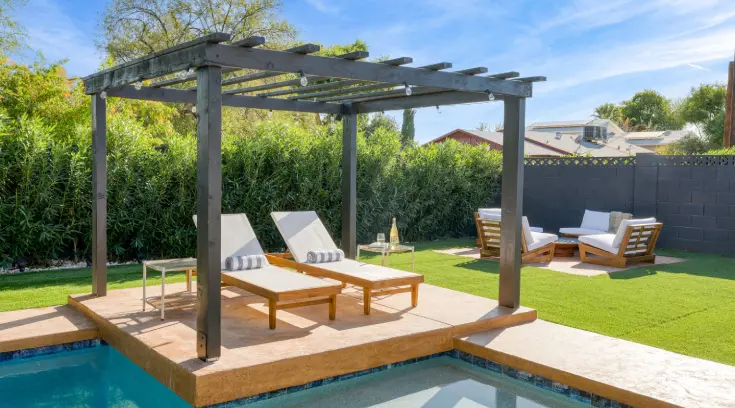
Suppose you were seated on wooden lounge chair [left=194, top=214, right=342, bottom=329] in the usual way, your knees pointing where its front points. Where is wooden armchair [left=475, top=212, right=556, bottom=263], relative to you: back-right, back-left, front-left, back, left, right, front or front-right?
left

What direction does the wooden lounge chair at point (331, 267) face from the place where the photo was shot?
facing the viewer and to the right of the viewer

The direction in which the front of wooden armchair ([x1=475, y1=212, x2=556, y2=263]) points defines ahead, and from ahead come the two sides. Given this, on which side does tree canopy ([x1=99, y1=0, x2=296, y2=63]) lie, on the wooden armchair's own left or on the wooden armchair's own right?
on the wooden armchair's own left

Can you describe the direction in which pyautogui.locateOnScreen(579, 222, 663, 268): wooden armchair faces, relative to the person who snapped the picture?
facing away from the viewer and to the left of the viewer

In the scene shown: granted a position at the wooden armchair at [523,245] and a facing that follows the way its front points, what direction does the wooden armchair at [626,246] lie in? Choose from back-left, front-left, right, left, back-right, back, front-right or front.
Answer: front-right

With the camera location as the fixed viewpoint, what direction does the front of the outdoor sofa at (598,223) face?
facing the viewer and to the left of the viewer

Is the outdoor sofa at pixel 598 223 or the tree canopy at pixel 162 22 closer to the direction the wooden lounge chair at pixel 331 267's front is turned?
the outdoor sofa

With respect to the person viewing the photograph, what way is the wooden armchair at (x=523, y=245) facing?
facing away from the viewer and to the right of the viewer

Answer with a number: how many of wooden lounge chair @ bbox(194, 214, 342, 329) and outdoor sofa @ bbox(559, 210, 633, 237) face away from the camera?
0

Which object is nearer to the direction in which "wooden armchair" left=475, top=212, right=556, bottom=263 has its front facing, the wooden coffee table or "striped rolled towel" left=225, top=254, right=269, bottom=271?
the wooden coffee table

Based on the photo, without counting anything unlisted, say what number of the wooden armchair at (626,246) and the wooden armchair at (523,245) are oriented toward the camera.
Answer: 0

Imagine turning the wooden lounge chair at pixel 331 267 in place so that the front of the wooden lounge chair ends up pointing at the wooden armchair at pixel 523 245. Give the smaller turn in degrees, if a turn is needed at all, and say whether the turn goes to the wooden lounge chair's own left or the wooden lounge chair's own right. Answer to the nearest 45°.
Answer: approximately 90° to the wooden lounge chair's own left

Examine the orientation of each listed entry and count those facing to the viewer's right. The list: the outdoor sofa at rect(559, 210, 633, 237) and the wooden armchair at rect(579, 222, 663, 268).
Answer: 0

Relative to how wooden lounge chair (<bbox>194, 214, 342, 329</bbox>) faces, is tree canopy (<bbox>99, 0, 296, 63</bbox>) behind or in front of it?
behind
